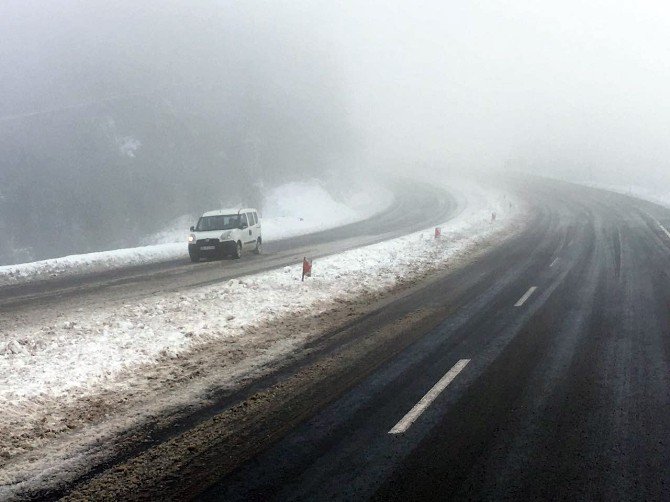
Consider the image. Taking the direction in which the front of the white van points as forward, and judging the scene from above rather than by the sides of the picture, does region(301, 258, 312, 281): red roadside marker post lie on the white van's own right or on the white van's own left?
on the white van's own left

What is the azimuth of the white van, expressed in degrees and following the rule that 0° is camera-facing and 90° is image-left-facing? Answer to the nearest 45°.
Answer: approximately 45°
